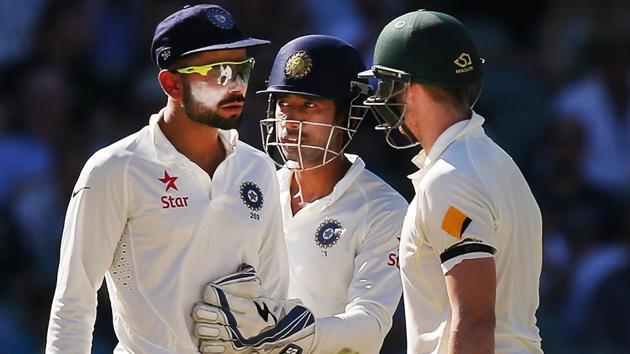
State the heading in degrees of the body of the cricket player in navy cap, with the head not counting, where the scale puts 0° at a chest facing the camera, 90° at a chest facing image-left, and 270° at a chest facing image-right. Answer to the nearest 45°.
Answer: approximately 315°

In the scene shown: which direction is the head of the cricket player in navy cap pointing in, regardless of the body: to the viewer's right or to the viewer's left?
to the viewer's right
